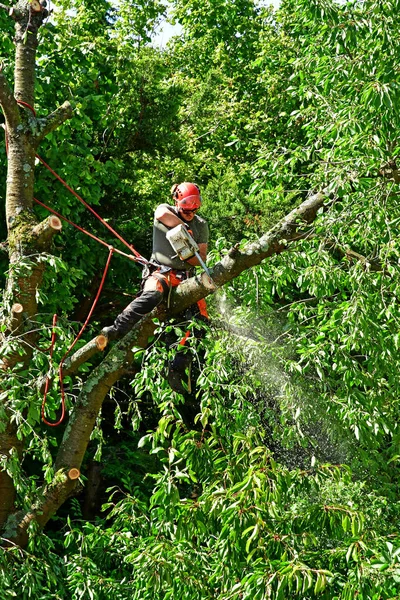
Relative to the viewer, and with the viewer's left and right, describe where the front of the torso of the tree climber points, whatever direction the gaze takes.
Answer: facing the viewer and to the right of the viewer
